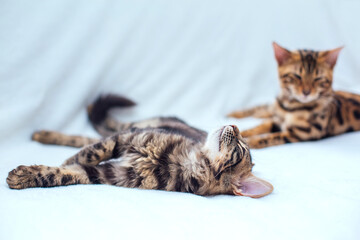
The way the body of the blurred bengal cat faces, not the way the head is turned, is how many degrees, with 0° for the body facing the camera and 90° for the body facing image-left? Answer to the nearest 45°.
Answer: approximately 45°

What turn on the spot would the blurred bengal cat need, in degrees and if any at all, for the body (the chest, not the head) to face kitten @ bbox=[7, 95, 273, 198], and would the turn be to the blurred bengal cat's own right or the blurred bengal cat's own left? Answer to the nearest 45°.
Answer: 0° — it already faces it
